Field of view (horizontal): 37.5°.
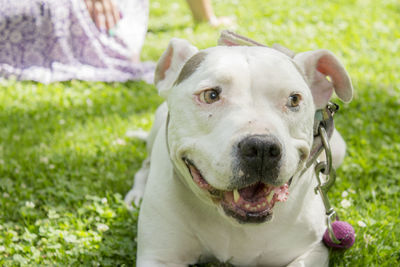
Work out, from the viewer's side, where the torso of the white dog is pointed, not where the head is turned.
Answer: toward the camera
